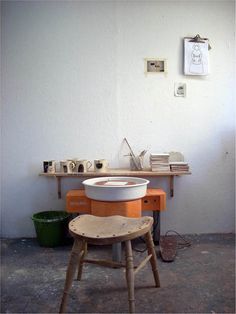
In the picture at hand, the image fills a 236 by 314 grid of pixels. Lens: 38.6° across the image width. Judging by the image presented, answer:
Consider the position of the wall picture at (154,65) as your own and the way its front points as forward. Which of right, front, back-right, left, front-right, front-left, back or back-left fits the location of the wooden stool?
front

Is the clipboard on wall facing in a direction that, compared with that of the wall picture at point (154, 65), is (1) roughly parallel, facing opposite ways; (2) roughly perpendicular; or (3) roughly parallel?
roughly parallel

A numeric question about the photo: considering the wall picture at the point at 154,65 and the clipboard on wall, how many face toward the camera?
2

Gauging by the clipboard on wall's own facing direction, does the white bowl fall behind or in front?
in front

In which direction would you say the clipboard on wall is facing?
toward the camera

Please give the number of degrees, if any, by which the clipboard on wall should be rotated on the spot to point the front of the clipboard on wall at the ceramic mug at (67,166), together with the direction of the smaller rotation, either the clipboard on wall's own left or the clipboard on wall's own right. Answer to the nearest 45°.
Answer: approximately 45° to the clipboard on wall's own right

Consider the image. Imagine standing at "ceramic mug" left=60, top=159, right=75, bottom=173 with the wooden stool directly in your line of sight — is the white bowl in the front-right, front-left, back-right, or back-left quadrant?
front-left
